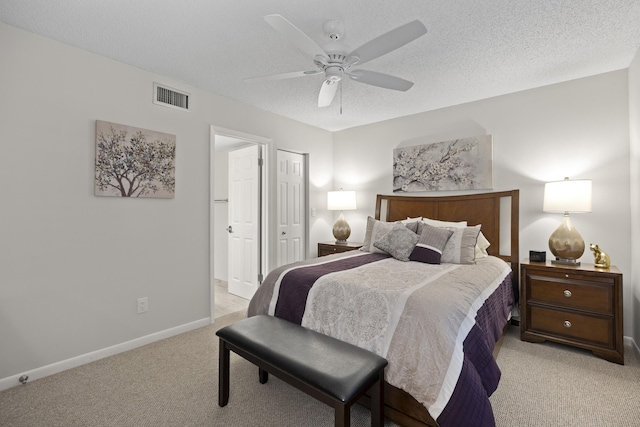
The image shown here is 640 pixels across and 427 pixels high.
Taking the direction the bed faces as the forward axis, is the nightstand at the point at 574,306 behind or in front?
behind

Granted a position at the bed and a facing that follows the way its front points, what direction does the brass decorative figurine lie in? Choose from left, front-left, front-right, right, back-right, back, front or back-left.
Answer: back

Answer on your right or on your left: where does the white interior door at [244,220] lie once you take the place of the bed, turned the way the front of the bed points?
on your right

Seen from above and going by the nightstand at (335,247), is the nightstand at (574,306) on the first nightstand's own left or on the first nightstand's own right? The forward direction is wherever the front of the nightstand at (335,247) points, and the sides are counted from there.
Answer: on the first nightstand's own left

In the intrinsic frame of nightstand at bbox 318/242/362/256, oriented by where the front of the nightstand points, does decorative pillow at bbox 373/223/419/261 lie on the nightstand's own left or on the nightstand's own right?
on the nightstand's own left

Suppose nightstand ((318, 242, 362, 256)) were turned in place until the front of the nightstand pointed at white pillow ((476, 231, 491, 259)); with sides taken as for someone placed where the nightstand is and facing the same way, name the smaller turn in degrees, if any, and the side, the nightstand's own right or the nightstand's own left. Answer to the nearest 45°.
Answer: approximately 90° to the nightstand's own left

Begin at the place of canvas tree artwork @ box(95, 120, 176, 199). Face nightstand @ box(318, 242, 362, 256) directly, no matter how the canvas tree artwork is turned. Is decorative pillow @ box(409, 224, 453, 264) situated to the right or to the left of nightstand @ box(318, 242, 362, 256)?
right

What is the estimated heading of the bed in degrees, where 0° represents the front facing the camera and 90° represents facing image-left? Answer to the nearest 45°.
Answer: approximately 45°

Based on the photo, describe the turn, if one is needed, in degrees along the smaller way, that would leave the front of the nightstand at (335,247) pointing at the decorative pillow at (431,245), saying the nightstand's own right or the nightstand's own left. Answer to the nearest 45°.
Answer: approximately 90° to the nightstand's own left

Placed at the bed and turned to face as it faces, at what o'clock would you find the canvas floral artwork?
The canvas floral artwork is roughly at 5 o'clock from the bed.
